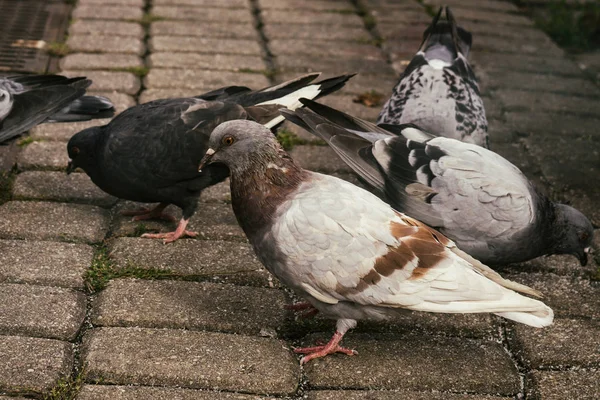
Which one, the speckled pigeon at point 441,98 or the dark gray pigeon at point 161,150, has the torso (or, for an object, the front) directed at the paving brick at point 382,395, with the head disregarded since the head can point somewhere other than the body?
the speckled pigeon

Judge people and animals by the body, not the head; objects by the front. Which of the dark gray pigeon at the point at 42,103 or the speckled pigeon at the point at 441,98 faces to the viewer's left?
the dark gray pigeon

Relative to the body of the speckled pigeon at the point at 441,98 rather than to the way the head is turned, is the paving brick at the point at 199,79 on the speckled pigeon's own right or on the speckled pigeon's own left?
on the speckled pigeon's own right

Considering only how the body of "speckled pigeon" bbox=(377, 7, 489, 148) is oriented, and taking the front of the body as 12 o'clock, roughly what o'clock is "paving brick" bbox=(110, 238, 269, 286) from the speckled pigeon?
The paving brick is roughly at 1 o'clock from the speckled pigeon.

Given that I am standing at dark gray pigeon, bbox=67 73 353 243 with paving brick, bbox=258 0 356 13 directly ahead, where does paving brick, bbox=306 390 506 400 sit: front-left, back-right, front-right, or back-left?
back-right

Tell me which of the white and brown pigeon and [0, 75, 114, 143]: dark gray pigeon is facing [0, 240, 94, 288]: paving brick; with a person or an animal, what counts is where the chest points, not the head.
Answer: the white and brown pigeon

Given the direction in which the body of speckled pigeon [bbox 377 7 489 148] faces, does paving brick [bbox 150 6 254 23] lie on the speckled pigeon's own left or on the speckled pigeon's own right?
on the speckled pigeon's own right

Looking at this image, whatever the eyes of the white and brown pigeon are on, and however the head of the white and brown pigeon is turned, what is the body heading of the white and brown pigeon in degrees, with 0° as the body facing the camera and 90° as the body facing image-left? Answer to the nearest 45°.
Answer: approximately 90°

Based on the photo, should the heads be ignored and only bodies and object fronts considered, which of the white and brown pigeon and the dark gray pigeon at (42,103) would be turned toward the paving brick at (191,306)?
the white and brown pigeon

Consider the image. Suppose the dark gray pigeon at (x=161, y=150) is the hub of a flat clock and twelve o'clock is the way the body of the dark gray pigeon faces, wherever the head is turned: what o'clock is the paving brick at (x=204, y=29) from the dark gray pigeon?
The paving brick is roughly at 3 o'clock from the dark gray pigeon.

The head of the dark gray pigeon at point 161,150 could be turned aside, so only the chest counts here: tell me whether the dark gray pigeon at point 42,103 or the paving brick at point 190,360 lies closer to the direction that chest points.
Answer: the dark gray pigeon

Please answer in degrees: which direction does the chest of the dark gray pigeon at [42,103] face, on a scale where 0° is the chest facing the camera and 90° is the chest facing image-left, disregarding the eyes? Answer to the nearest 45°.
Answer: approximately 90°

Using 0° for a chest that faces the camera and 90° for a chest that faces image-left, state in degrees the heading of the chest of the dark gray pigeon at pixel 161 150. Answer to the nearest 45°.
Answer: approximately 90°

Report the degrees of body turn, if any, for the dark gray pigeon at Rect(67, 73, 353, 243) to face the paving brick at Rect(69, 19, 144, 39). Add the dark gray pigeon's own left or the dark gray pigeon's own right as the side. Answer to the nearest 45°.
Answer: approximately 90° to the dark gray pigeon's own right
